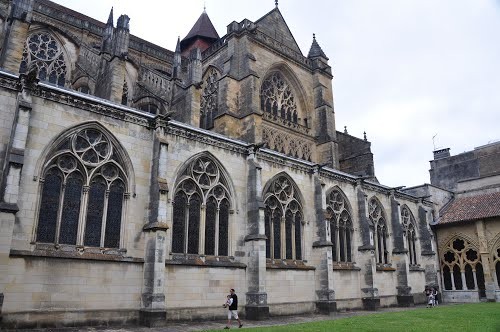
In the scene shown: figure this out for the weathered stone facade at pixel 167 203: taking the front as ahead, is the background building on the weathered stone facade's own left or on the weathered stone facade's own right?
on the weathered stone facade's own left

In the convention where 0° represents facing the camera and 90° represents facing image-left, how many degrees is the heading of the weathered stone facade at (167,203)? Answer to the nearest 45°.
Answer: approximately 315°
